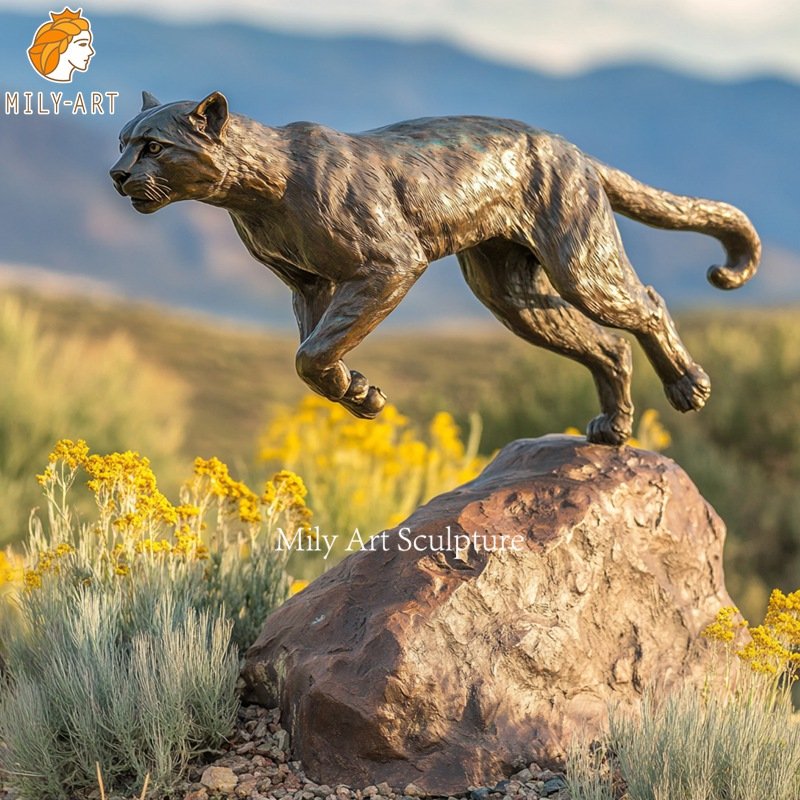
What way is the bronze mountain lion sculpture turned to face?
to the viewer's left
